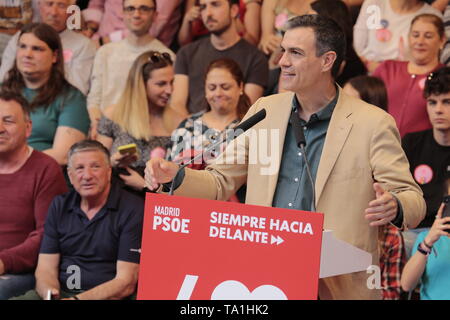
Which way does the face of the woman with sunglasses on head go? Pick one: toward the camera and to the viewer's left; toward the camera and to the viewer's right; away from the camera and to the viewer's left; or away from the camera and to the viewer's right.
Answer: toward the camera and to the viewer's right

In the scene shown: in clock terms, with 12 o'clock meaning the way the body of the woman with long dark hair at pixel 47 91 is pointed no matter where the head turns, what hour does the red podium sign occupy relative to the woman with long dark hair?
The red podium sign is roughly at 10 o'clock from the woman with long dark hair.

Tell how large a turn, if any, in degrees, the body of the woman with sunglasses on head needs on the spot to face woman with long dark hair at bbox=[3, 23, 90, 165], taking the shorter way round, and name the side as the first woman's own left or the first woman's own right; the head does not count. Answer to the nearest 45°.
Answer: approximately 135° to the first woman's own right

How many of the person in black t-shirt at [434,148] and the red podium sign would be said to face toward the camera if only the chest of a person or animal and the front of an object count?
2

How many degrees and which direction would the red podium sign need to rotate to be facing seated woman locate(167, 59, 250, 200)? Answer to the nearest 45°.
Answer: approximately 180°
